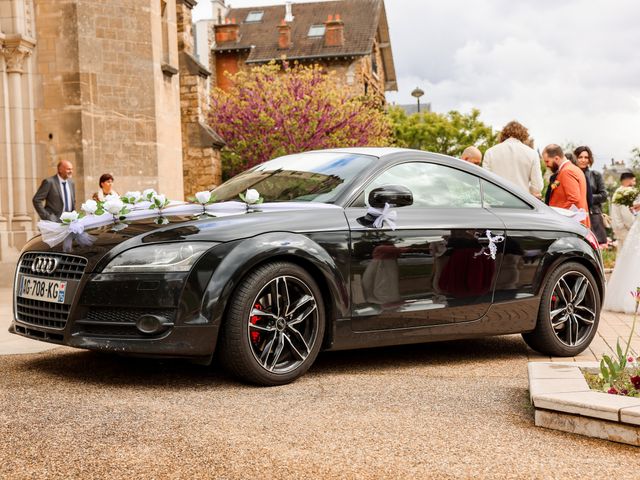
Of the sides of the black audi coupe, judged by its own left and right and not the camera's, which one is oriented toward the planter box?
left

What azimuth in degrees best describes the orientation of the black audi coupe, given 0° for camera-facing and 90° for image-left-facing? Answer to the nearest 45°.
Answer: approximately 45°

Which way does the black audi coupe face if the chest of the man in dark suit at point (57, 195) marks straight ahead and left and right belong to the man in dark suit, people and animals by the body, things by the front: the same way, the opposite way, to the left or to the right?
to the right

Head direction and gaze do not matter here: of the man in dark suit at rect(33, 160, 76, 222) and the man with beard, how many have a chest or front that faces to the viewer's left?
1

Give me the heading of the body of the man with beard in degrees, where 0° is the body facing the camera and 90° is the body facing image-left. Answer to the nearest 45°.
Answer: approximately 90°

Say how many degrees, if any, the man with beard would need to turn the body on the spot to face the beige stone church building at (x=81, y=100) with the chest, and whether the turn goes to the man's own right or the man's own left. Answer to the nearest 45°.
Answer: approximately 45° to the man's own right

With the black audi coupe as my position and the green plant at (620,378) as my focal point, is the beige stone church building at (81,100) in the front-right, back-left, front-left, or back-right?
back-left

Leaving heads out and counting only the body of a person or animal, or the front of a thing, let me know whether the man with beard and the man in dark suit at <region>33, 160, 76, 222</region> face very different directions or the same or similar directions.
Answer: very different directions

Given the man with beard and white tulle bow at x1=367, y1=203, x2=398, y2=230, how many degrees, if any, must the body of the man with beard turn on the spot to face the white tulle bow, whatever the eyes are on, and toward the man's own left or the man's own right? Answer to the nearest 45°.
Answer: approximately 90° to the man's own left

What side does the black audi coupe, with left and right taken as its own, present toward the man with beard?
back
